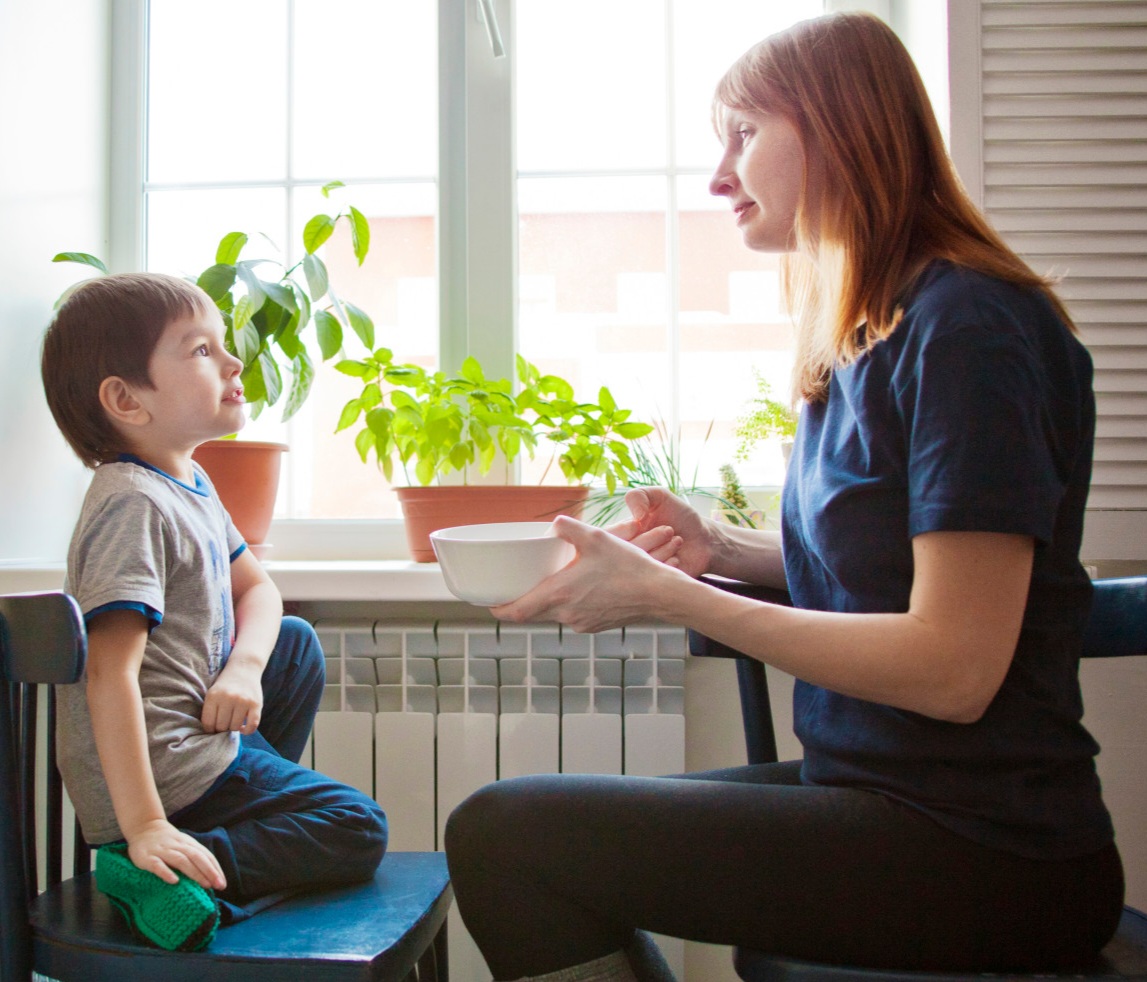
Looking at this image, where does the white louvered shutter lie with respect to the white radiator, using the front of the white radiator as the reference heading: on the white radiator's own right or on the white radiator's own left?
on the white radiator's own left

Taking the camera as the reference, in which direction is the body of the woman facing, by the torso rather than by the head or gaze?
to the viewer's left

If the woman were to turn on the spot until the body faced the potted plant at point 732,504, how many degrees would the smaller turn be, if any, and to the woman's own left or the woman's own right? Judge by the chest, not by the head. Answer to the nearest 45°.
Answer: approximately 90° to the woman's own right

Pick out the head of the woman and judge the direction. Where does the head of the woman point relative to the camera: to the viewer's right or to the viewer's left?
to the viewer's left

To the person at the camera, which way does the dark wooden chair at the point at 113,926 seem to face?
facing to the right of the viewer

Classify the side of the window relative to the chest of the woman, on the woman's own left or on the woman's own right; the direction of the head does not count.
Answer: on the woman's own right

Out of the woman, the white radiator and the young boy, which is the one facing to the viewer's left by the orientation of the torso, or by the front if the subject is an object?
the woman

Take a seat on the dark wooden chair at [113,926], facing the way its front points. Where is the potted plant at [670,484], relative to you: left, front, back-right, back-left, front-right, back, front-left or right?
front-left

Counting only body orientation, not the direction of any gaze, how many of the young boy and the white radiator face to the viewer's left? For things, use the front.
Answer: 0

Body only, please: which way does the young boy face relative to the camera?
to the viewer's right

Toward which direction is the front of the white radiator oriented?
toward the camera

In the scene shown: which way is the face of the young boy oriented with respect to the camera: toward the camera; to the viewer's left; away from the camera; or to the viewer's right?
to the viewer's right
